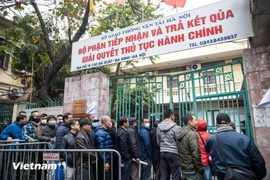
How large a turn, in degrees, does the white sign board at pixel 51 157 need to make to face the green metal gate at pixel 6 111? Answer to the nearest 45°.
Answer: approximately 180°

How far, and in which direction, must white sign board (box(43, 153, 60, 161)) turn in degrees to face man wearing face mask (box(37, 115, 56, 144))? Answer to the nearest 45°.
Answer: approximately 180°

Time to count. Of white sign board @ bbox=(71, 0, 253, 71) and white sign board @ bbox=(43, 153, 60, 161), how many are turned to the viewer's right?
0

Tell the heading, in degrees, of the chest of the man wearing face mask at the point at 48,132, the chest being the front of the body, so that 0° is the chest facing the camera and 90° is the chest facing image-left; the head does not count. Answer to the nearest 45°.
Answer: approximately 315°

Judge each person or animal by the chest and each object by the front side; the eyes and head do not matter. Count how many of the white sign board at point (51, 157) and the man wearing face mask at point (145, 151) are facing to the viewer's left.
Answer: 0

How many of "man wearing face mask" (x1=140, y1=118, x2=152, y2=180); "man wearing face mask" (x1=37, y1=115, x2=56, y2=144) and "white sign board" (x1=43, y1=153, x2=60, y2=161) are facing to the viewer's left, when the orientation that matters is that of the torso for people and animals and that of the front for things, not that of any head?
0

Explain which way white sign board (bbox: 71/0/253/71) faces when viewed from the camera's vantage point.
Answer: facing the viewer and to the left of the viewer

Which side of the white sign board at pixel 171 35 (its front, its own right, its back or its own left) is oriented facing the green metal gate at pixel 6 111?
right

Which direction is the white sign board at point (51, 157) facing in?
toward the camera

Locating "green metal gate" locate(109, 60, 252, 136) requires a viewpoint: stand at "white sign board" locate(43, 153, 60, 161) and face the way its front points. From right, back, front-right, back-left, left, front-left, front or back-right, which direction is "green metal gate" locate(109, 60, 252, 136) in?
left
